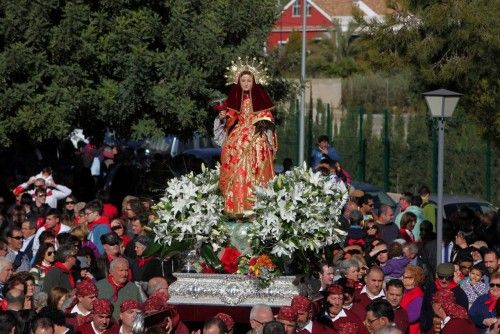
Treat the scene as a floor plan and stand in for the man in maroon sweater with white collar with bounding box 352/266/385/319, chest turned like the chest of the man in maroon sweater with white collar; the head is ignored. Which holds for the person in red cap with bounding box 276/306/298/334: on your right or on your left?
on your right

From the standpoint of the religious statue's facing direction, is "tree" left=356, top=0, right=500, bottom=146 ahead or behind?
behind

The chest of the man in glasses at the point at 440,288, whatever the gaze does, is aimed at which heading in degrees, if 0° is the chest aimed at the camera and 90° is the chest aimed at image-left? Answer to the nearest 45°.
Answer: approximately 0°

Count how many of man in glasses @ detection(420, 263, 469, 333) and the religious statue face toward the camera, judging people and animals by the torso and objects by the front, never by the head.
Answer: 2

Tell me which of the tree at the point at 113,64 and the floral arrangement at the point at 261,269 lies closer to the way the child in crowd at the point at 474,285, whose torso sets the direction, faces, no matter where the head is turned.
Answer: the floral arrangement

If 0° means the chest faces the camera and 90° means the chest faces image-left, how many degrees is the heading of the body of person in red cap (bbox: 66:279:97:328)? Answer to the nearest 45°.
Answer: approximately 315°

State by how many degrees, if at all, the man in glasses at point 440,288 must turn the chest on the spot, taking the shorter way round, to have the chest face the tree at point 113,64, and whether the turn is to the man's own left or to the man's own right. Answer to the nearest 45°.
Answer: approximately 135° to the man's own right

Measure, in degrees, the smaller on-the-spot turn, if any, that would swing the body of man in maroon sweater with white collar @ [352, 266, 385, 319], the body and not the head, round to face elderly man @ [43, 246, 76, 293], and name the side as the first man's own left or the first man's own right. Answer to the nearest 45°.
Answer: approximately 135° to the first man's own right

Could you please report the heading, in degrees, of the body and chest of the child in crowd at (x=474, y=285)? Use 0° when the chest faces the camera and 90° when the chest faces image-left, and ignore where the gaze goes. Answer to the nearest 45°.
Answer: approximately 45°

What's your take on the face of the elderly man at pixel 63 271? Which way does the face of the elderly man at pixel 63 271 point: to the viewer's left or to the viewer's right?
to the viewer's right
